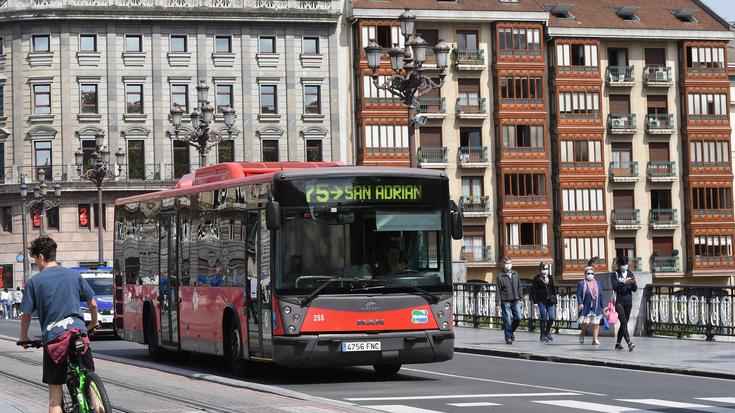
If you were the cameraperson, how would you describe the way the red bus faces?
facing the viewer and to the right of the viewer

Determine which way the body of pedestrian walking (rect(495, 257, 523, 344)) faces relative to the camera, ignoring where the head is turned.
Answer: toward the camera

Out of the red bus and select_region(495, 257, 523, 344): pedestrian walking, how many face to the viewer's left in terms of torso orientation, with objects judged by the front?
0

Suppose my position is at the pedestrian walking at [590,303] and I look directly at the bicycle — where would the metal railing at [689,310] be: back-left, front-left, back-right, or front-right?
back-left

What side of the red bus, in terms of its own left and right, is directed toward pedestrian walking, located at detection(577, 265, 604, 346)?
left

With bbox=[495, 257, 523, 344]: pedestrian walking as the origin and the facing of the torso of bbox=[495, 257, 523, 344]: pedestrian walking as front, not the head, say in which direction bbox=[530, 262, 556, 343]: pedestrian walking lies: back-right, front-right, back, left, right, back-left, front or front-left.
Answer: left

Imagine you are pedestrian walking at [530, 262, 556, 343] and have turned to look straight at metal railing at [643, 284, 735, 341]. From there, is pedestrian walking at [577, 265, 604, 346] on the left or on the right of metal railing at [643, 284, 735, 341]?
right

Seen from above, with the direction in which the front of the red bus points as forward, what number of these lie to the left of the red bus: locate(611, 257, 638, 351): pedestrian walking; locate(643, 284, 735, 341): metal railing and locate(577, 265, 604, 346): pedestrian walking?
3

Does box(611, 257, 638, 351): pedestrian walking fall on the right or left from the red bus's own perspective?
on its left
